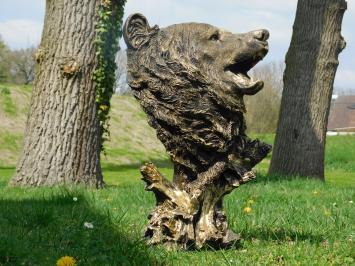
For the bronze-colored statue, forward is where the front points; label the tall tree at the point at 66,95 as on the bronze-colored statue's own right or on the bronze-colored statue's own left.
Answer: on the bronze-colored statue's own left

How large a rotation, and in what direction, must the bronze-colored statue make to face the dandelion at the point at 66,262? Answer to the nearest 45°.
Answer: approximately 135° to its right

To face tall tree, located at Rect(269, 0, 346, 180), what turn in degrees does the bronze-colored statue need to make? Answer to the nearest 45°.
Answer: approximately 90° to its left

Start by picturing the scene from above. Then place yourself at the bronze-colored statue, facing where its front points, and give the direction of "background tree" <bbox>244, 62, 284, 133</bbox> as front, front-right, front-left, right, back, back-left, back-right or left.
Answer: left

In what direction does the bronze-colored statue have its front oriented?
to the viewer's right
